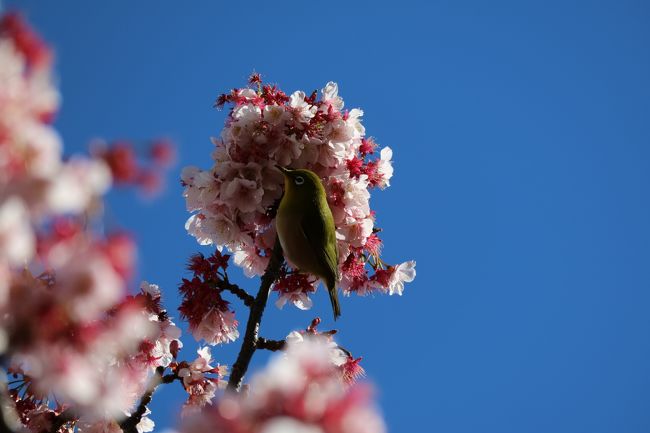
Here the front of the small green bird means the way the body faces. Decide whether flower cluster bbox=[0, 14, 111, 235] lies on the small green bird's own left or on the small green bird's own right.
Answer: on the small green bird's own left

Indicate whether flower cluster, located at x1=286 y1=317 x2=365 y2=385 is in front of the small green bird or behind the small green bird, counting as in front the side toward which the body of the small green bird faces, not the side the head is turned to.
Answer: behind

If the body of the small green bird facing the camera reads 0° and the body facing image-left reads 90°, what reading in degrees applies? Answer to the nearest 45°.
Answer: approximately 90°
